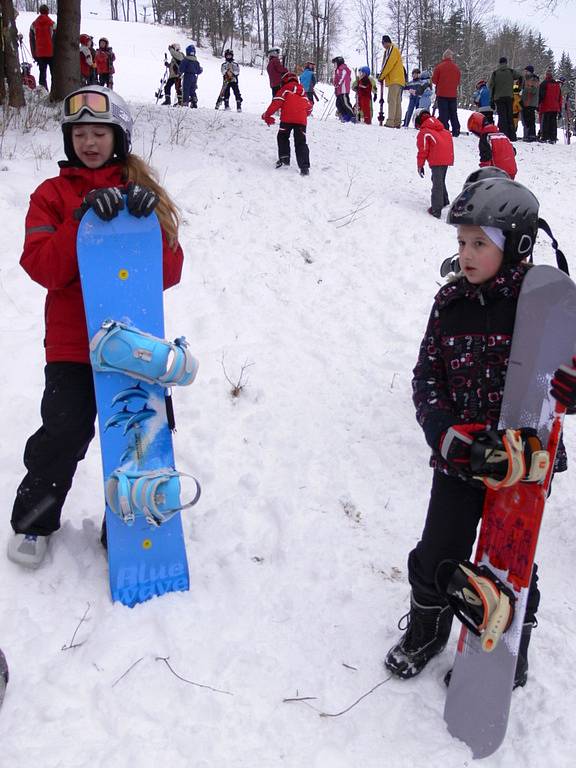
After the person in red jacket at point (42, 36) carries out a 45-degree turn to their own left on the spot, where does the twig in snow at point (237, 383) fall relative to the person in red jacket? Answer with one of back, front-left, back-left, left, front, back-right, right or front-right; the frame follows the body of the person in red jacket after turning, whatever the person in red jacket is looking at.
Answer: back-left

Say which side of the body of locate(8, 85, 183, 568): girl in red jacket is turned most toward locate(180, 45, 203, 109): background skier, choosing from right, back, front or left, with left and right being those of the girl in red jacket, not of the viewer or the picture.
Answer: back

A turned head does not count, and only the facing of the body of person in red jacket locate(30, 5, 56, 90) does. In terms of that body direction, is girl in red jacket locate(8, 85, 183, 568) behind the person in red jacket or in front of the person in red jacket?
behind

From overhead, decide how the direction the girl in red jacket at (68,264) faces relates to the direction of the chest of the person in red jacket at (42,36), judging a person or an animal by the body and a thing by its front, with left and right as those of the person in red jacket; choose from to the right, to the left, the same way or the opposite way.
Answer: the opposite way

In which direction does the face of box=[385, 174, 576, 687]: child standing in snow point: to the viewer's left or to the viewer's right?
to the viewer's left

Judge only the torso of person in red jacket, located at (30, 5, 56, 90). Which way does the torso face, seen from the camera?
away from the camera

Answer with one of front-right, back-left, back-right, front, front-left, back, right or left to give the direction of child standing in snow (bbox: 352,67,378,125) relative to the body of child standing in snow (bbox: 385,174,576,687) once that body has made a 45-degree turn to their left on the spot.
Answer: back
